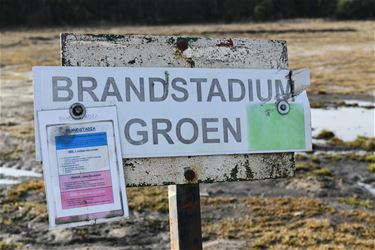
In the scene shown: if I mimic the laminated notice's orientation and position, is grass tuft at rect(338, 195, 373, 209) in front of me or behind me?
behind

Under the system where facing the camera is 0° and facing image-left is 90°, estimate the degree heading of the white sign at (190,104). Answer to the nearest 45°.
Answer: approximately 0°
